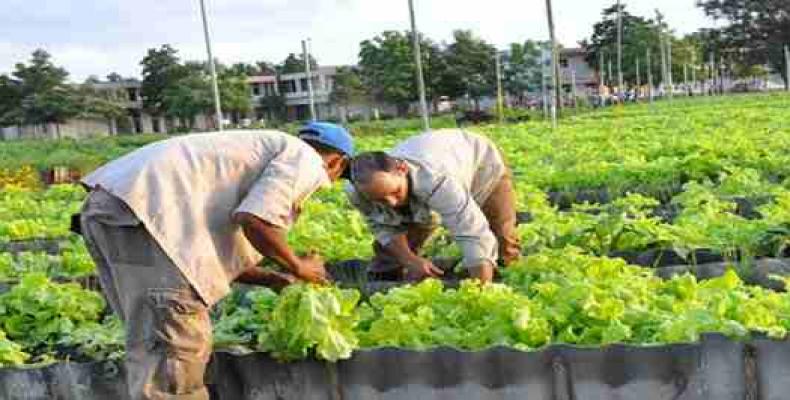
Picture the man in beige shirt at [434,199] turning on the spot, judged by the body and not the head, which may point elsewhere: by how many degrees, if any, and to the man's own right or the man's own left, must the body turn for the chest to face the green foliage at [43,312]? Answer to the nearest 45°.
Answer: approximately 45° to the man's own right

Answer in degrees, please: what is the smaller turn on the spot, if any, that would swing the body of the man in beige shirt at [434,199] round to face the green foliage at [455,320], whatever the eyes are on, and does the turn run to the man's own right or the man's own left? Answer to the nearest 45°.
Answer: approximately 45° to the man's own left

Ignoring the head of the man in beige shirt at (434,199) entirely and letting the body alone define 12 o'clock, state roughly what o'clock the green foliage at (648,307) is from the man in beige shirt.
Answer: The green foliage is roughly at 9 o'clock from the man in beige shirt.

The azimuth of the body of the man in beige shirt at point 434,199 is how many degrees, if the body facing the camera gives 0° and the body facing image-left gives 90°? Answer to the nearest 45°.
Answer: approximately 45°

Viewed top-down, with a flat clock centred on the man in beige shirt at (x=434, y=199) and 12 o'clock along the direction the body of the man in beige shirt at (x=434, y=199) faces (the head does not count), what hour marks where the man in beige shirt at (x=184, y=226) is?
the man in beige shirt at (x=184, y=226) is roughly at 12 o'clock from the man in beige shirt at (x=434, y=199).

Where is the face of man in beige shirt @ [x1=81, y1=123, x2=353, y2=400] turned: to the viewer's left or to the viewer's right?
to the viewer's right

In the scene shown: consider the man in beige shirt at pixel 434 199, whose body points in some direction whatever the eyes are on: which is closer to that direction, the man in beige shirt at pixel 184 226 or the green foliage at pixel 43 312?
the man in beige shirt

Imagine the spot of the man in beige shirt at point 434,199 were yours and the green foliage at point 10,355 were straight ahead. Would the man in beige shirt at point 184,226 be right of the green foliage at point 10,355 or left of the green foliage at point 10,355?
left

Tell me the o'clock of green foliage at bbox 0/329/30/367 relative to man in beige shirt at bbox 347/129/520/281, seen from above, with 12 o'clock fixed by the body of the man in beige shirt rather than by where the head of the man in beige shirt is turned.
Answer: The green foliage is roughly at 1 o'clock from the man in beige shirt.

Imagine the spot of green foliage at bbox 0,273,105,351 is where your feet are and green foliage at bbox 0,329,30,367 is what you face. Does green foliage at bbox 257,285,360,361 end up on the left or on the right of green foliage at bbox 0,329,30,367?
left
